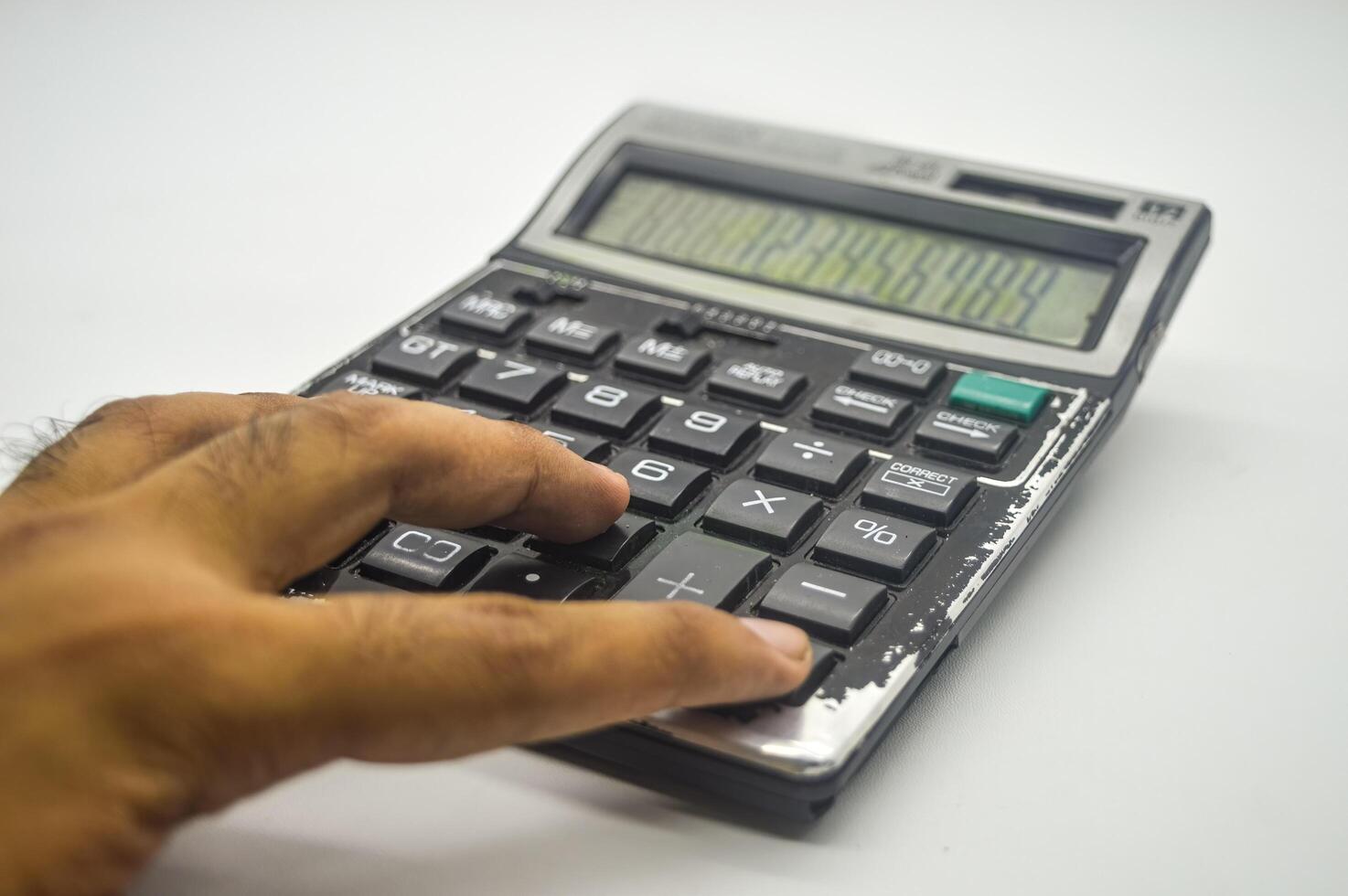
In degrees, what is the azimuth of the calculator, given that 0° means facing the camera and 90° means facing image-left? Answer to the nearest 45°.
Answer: approximately 45°
